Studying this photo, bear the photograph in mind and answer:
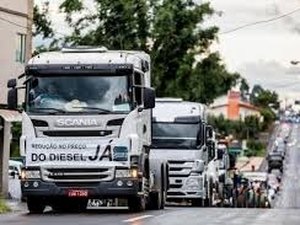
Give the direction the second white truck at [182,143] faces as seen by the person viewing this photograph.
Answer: facing the viewer

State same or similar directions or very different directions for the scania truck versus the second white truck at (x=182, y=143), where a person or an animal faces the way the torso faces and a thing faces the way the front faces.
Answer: same or similar directions

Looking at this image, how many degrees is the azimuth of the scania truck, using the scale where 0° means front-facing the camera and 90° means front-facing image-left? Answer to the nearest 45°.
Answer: approximately 0°

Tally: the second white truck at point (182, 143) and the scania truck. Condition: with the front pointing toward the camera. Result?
2

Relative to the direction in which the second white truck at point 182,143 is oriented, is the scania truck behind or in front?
in front
